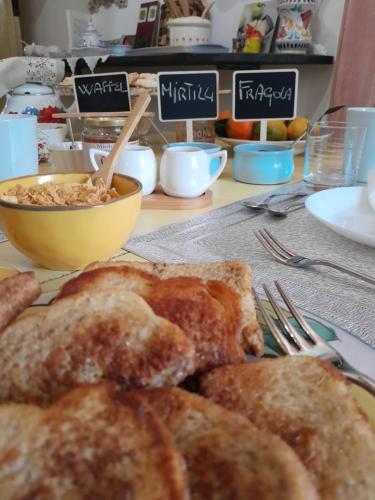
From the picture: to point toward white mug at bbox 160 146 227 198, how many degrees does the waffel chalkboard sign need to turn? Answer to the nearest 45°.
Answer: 0° — it already faces it

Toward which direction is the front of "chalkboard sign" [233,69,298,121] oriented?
toward the camera

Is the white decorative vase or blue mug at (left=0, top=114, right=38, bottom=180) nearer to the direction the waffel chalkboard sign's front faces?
the blue mug

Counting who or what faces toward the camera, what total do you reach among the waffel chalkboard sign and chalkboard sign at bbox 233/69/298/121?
2

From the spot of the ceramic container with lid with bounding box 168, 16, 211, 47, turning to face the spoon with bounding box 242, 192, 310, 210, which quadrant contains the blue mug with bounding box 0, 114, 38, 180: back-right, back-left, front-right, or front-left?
front-right

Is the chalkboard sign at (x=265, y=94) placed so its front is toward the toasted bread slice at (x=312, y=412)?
yes

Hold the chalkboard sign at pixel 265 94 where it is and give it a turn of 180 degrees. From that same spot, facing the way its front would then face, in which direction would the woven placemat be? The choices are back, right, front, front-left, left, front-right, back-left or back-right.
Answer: back

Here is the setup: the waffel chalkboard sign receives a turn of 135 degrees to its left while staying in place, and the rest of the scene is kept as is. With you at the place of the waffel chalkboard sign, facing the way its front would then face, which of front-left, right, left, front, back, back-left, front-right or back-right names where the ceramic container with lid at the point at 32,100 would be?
left

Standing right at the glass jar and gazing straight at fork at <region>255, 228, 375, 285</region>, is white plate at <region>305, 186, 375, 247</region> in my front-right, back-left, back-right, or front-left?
front-left

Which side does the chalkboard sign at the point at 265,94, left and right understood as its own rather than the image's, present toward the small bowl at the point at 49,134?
right

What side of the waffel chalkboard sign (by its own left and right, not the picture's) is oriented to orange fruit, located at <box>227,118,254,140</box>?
left

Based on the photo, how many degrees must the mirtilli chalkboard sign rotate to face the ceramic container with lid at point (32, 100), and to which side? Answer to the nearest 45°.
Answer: approximately 135° to its right

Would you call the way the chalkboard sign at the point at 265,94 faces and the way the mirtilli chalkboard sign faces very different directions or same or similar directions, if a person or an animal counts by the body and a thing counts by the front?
same or similar directions

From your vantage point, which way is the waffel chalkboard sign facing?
toward the camera

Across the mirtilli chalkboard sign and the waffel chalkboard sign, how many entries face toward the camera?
2

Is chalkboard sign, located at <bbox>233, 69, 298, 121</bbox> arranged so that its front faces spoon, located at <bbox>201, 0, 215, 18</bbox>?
no

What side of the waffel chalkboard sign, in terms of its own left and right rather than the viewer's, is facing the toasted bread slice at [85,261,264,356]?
front

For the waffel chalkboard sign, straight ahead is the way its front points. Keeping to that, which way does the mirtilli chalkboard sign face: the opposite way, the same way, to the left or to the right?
the same way
